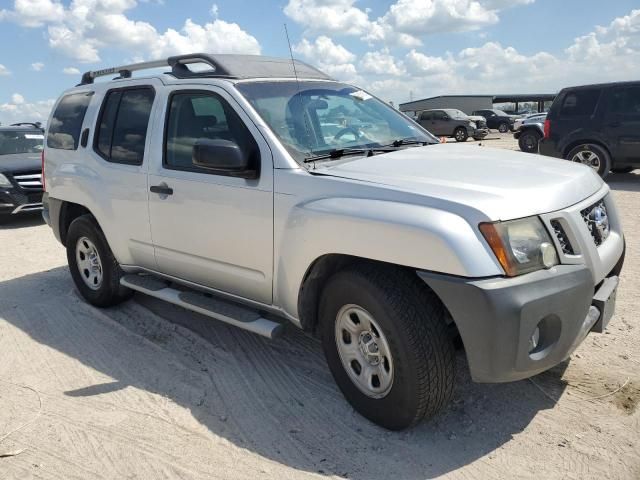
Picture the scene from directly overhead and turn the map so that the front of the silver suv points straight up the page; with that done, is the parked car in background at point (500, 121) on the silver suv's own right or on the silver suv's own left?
on the silver suv's own left

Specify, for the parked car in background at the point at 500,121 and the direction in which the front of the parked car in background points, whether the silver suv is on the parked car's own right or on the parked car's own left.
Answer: on the parked car's own right

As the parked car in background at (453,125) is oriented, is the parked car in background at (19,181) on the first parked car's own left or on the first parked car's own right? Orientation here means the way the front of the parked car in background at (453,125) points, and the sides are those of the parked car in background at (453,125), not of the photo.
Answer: on the first parked car's own right

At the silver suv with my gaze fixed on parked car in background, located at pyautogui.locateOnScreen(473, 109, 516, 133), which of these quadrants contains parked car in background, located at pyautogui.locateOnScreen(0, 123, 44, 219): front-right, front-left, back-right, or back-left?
front-left

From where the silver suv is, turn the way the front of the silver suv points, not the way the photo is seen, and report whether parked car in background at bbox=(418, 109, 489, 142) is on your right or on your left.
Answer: on your left

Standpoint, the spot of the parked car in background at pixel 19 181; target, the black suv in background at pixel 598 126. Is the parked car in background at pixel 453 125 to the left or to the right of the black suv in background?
left

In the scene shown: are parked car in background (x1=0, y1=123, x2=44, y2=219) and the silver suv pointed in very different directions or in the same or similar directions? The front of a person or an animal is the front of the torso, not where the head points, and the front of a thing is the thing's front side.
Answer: same or similar directions

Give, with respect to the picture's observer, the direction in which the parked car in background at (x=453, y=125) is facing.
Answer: facing the viewer and to the right of the viewer

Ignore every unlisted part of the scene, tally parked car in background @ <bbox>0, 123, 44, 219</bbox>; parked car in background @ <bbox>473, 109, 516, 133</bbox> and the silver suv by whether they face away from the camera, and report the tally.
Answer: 0

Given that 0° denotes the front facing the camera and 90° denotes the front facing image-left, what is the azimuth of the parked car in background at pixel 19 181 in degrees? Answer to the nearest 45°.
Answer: approximately 315°

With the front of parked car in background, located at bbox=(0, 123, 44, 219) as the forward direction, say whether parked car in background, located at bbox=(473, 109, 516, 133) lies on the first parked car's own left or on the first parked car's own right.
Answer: on the first parked car's own left

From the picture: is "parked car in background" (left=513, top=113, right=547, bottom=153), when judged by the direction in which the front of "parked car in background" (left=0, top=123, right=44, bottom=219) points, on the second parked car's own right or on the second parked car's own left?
on the second parked car's own left

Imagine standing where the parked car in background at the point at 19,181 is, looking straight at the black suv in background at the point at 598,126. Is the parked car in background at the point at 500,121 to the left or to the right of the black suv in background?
left

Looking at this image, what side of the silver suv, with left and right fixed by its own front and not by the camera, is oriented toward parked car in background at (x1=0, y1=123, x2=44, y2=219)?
back

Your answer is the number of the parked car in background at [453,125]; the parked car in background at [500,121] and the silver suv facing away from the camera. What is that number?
0
